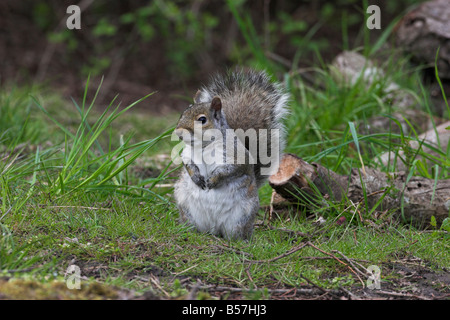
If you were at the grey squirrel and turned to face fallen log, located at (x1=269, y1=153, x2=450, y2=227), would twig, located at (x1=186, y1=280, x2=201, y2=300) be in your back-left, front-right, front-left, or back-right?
back-right

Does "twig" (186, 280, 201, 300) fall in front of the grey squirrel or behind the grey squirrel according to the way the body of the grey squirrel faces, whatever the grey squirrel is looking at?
in front

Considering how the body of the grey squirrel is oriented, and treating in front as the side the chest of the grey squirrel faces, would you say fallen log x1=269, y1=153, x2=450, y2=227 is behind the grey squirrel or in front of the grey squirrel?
behind

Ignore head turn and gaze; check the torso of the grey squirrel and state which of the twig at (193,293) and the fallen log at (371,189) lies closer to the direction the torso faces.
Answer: the twig
